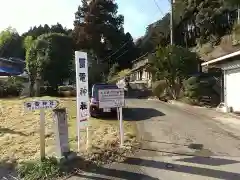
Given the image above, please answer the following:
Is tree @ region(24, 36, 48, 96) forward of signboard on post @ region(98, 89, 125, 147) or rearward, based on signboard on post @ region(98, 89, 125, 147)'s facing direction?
rearward

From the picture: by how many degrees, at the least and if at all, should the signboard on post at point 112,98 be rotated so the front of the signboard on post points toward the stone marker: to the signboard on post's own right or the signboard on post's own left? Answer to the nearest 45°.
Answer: approximately 45° to the signboard on post's own right

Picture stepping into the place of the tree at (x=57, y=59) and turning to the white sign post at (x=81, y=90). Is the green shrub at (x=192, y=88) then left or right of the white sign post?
left

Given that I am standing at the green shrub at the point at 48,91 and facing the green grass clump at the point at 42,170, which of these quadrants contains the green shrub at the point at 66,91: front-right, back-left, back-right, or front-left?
front-left

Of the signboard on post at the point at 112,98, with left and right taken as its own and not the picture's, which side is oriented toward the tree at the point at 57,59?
back

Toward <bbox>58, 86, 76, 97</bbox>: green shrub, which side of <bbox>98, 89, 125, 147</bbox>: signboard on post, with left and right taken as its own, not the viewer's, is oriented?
back

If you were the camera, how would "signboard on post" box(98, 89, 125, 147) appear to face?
facing the viewer

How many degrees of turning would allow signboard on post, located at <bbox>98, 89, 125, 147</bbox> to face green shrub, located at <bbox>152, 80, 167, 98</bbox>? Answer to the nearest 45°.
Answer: approximately 180°

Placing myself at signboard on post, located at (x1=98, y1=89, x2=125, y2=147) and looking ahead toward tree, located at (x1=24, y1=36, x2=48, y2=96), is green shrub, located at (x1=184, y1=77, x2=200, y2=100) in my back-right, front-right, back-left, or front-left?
front-right
